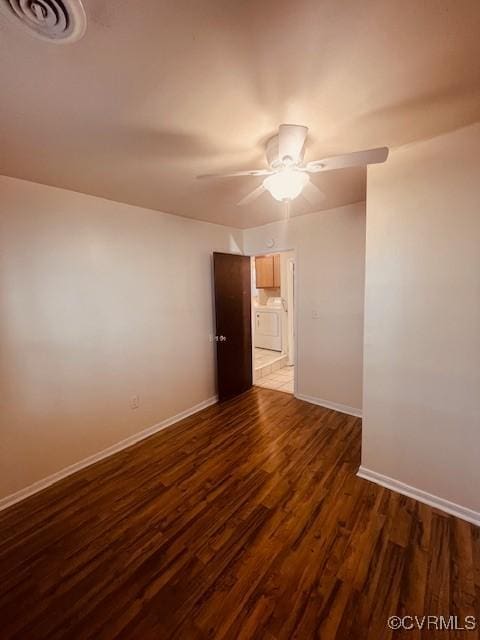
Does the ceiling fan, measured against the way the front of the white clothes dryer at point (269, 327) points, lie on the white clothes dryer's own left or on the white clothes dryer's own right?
on the white clothes dryer's own left

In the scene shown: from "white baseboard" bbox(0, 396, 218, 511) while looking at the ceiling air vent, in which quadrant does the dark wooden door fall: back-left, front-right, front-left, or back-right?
back-left

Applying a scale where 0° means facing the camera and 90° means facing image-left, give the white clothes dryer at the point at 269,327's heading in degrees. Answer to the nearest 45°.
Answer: approximately 45°

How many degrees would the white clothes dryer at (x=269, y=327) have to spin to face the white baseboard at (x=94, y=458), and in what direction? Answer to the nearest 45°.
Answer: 0° — it already faces it

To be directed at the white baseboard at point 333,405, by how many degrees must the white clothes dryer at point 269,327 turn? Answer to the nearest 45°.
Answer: approximately 45° to its left

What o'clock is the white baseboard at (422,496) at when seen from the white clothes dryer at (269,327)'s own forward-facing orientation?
The white baseboard is roughly at 10 o'clock from the white clothes dryer.
